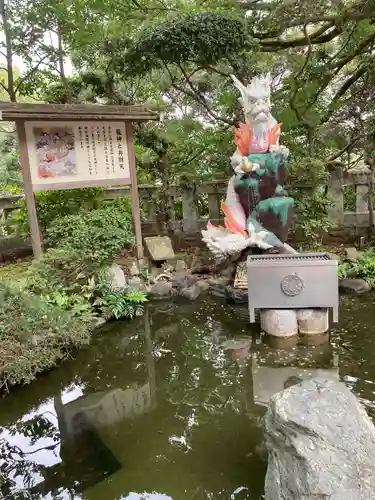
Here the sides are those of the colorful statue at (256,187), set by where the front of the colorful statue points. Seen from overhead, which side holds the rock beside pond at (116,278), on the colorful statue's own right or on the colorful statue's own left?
on the colorful statue's own right

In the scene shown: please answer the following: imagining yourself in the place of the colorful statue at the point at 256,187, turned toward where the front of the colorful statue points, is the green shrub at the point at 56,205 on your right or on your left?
on your right

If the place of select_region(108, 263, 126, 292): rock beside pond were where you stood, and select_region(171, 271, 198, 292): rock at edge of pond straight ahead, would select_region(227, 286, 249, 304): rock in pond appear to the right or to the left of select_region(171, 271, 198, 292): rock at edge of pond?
right

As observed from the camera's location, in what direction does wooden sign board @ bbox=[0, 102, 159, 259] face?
facing the viewer

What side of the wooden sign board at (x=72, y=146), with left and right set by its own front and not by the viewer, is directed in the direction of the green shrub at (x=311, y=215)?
left

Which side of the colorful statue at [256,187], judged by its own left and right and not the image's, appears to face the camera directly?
front

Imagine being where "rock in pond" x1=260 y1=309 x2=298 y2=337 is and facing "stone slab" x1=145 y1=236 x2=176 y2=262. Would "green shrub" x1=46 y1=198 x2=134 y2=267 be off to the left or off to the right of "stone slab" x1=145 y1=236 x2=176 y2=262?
left

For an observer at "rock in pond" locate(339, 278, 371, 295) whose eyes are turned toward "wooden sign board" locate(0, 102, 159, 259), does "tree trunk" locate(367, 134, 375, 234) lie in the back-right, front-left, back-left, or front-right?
back-right

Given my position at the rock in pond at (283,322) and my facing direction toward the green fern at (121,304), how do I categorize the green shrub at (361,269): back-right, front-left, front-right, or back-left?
back-right

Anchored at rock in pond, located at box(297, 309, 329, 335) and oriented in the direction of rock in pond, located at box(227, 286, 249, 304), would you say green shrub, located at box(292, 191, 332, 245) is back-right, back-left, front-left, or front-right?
front-right

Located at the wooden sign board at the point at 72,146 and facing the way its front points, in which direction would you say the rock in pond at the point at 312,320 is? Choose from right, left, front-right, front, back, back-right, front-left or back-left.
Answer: front-left

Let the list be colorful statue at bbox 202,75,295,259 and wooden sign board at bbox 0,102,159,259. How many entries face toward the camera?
2

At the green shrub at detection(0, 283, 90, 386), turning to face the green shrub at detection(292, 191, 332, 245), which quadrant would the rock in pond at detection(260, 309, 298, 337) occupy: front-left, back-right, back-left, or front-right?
front-right
